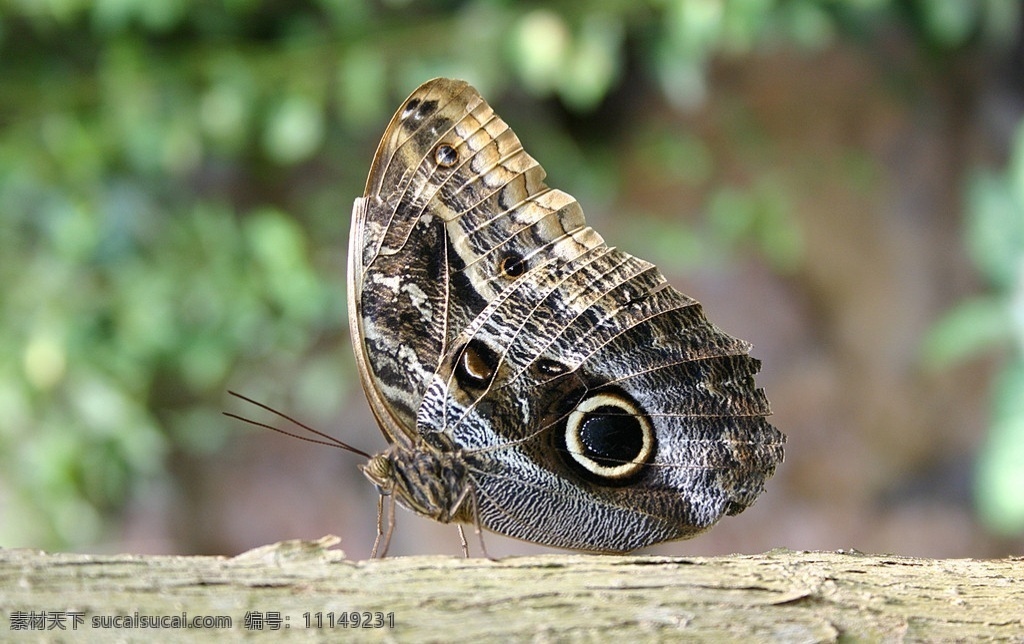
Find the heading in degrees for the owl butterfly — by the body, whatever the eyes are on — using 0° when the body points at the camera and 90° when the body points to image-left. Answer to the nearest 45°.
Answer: approximately 90°
